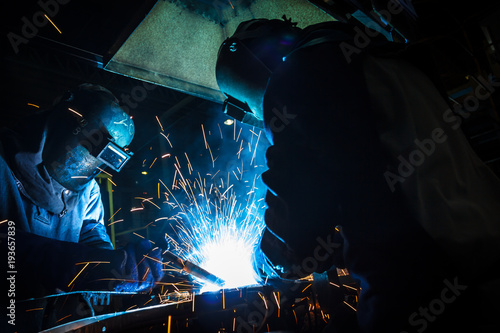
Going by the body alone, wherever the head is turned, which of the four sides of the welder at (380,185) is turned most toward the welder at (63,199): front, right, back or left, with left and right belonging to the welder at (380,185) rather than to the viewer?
front

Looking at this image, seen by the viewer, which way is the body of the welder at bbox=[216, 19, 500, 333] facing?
to the viewer's left

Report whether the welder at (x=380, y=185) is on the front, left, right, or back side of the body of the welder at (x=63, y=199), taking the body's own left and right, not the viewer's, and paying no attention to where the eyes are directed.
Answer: front

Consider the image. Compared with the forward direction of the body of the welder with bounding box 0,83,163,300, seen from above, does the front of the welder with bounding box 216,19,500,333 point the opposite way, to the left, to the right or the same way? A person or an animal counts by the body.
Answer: the opposite way

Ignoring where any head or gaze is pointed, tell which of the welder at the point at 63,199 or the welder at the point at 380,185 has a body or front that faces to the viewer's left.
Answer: the welder at the point at 380,185

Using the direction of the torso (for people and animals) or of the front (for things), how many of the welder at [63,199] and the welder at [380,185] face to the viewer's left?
1

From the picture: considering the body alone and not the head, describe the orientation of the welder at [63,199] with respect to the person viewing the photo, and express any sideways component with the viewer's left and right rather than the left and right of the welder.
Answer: facing the viewer and to the right of the viewer
